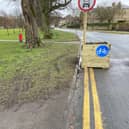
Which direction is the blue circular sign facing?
toward the camera
